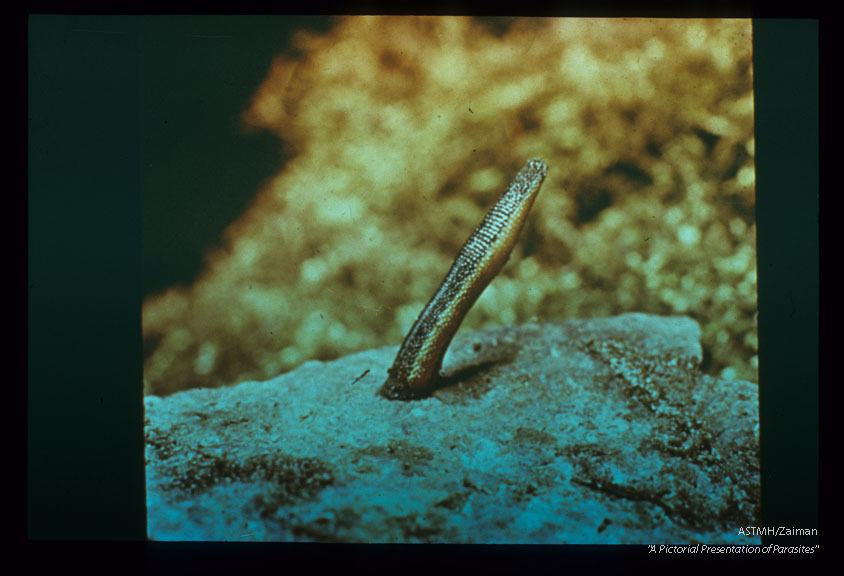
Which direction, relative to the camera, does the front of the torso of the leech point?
to the viewer's right
